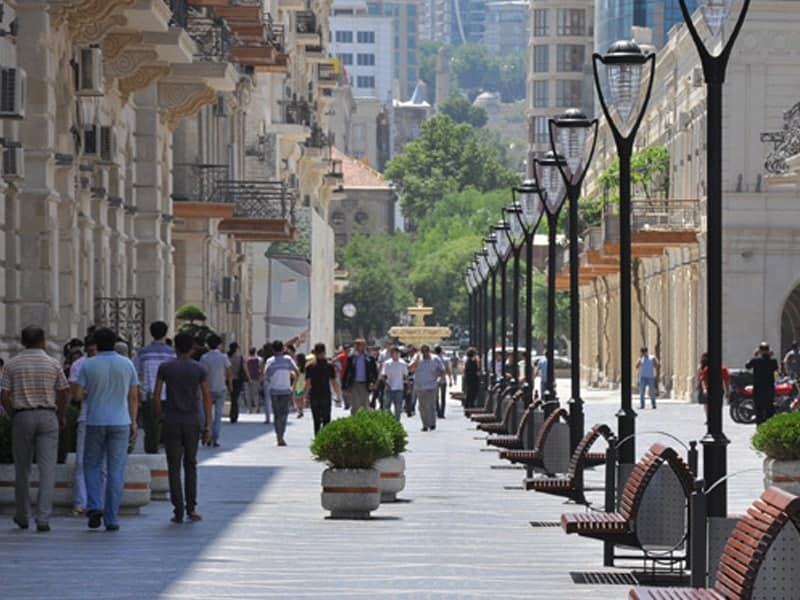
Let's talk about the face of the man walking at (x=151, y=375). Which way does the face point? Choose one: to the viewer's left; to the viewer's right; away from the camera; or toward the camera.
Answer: away from the camera

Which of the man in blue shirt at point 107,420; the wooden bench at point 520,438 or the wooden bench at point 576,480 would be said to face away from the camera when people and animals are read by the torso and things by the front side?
the man in blue shirt

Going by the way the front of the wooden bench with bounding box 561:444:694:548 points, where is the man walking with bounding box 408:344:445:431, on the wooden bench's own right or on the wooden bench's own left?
on the wooden bench's own right

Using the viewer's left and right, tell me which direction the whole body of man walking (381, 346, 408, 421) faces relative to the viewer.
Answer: facing the viewer

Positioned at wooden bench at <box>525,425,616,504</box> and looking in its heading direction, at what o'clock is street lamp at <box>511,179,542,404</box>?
The street lamp is roughly at 3 o'clock from the wooden bench.

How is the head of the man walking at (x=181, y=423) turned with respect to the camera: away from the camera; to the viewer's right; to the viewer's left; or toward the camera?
away from the camera

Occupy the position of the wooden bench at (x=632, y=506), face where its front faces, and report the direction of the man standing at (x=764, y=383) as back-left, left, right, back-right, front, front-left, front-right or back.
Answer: right

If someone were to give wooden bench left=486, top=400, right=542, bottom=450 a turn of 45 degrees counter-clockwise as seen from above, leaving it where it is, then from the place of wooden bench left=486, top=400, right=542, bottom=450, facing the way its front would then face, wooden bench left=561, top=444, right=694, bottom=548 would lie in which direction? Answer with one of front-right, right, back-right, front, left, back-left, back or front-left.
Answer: front-left

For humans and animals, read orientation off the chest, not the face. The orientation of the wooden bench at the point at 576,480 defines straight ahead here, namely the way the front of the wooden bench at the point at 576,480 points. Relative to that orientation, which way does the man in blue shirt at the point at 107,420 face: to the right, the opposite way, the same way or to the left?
to the right

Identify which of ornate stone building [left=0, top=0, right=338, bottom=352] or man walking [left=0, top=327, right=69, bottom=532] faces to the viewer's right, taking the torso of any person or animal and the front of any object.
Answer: the ornate stone building

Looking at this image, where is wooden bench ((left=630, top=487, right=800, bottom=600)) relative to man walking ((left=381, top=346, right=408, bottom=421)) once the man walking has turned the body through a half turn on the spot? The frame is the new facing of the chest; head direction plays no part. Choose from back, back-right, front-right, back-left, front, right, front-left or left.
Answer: back

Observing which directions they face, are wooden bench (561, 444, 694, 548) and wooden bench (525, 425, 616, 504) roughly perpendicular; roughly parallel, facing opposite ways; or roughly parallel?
roughly parallel

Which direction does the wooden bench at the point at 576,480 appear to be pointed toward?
to the viewer's left
